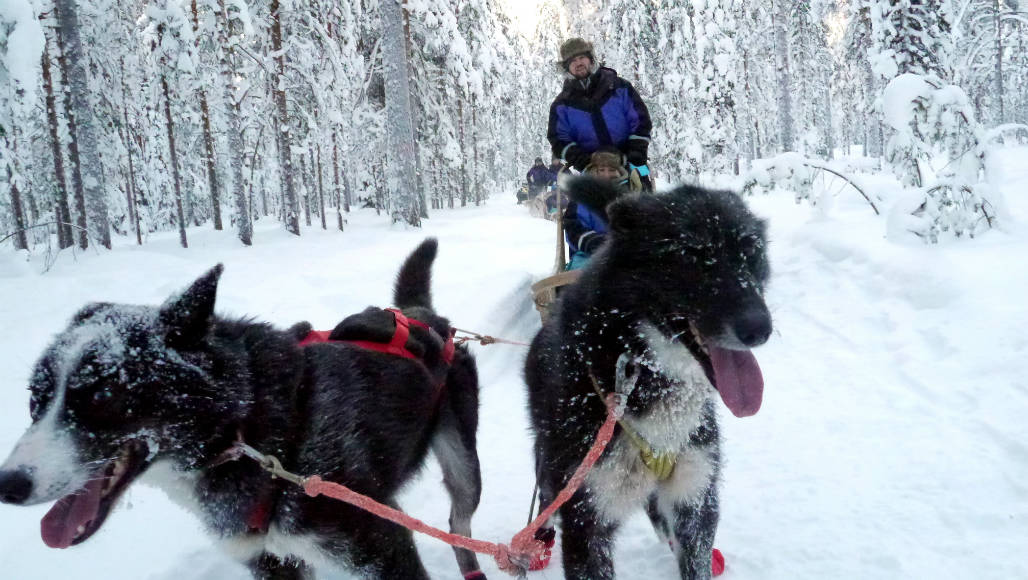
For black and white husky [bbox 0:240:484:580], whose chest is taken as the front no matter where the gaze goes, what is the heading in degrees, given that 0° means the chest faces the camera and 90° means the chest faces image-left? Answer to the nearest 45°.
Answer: approximately 45°

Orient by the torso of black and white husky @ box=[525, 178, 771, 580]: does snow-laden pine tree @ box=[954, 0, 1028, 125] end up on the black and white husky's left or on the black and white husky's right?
on the black and white husky's left

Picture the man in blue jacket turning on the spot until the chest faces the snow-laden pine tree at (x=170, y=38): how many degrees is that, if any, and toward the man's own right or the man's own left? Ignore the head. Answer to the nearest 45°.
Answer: approximately 135° to the man's own right

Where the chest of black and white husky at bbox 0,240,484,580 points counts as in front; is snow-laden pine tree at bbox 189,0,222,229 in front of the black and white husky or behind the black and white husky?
behind

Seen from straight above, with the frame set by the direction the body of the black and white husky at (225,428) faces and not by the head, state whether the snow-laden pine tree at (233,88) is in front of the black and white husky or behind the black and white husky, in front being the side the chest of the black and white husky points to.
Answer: behind

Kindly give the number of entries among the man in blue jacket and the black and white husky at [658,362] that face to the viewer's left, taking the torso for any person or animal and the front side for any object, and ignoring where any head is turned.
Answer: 0

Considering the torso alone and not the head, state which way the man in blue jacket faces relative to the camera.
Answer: toward the camera

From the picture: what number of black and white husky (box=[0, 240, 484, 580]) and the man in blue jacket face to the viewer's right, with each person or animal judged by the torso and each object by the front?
0

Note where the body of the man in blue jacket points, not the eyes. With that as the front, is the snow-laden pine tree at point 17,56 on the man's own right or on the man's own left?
on the man's own right

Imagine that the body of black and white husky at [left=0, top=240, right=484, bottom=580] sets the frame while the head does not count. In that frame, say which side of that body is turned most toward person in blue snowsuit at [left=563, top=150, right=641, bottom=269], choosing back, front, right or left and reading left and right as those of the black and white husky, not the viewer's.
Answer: back

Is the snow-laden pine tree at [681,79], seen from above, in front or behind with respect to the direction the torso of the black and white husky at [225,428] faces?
behind
